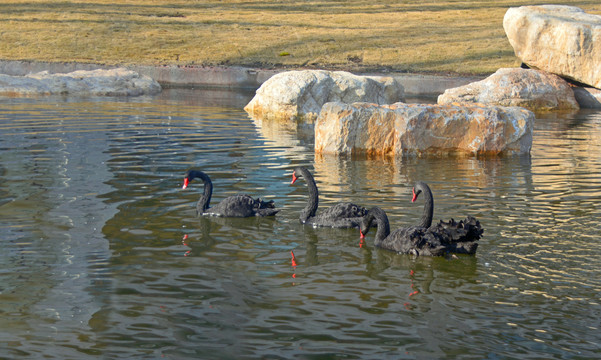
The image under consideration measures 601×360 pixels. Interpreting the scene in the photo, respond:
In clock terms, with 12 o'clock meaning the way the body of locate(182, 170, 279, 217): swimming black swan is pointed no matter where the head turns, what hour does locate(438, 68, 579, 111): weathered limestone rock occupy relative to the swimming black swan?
The weathered limestone rock is roughly at 4 o'clock from the swimming black swan.

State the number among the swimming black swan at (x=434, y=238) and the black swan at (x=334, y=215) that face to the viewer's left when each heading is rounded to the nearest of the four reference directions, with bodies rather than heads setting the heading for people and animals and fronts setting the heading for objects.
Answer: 2

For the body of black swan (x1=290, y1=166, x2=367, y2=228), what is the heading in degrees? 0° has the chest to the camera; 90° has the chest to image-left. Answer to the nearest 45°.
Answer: approximately 90°

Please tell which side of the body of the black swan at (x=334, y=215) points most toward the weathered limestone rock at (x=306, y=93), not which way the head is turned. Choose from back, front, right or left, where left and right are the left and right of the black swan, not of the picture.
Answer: right

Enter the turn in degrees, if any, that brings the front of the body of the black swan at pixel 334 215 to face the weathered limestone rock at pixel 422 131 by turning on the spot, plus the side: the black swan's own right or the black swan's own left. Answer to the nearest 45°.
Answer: approximately 90° to the black swan's own right

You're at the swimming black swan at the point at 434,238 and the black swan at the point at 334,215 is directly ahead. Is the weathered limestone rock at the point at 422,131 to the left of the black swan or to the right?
right

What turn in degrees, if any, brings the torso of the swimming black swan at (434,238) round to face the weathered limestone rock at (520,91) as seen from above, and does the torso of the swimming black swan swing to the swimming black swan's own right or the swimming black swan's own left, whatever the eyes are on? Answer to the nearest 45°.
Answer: approximately 90° to the swimming black swan's own right

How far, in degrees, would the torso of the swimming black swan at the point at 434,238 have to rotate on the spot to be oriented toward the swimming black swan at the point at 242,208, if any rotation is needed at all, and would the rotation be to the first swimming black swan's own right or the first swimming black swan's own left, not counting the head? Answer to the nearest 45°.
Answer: approximately 45° to the first swimming black swan's own right

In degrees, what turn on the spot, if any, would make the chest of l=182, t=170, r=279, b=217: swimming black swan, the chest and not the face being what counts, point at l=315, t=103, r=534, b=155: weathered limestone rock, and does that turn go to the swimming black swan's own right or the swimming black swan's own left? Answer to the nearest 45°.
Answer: approximately 135° to the swimming black swan's own right

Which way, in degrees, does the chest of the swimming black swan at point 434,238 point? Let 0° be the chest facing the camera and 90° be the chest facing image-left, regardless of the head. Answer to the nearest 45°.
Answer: approximately 90°

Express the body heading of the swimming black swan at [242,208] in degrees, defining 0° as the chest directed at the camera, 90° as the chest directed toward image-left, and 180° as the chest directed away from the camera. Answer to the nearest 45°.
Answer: approximately 90°

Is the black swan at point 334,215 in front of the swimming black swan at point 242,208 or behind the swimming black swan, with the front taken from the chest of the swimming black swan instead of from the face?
behind
